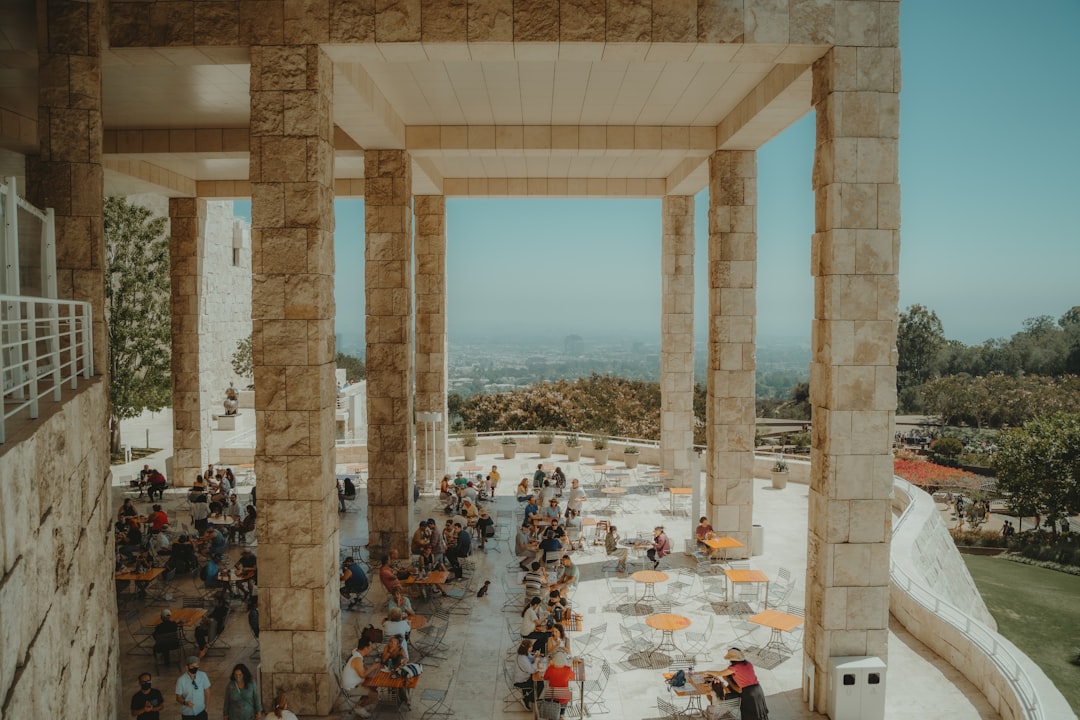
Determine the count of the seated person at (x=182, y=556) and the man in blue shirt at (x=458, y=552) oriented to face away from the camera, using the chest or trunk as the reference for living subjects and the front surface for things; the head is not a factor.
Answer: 1

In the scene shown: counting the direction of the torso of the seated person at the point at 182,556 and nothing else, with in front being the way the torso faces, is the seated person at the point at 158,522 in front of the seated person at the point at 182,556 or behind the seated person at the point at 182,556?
in front

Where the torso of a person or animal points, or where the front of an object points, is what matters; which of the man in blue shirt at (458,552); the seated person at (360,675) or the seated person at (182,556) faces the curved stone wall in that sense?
the seated person at (360,675)

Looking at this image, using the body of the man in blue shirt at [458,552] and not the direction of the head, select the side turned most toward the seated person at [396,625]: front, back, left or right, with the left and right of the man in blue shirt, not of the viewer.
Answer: left

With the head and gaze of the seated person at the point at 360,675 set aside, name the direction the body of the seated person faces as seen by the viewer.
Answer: to the viewer's right

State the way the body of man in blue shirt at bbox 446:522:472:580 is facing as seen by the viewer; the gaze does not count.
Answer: to the viewer's left

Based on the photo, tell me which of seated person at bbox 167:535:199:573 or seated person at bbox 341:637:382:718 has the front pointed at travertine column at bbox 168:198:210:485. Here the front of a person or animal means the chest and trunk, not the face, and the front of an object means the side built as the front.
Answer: seated person at bbox 167:535:199:573

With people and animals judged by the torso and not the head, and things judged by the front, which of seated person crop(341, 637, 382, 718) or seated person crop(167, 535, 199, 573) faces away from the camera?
seated person crop(167, 535, 199, 573)

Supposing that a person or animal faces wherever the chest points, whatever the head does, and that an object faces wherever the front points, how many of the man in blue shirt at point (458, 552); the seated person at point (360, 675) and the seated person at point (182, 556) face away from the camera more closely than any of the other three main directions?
1

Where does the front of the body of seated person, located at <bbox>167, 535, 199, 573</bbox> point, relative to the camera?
away from the camera

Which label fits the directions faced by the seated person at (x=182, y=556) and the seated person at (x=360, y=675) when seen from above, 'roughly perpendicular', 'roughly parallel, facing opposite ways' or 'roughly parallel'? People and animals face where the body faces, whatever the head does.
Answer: roughly perpendicular
